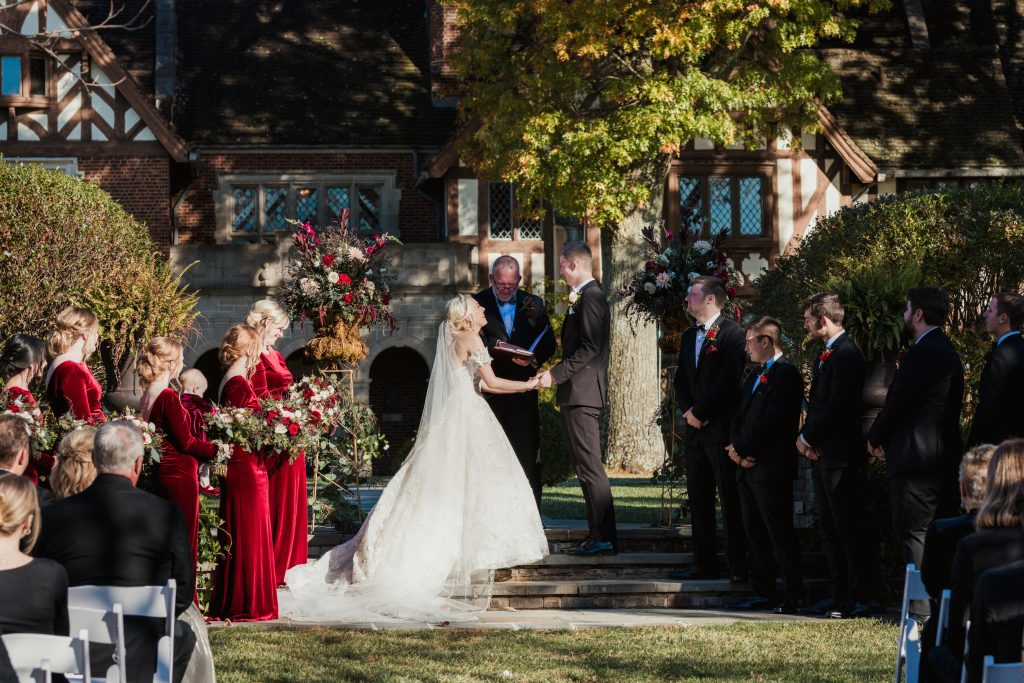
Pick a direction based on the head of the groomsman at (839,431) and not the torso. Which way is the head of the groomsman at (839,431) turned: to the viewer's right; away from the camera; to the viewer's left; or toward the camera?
to the viewer's left

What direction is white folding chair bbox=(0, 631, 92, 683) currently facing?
away from the camera

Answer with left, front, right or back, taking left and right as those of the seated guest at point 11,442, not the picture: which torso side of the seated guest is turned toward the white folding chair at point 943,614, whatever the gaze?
right

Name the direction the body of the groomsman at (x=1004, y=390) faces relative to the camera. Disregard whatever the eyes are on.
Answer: to the viewer's left

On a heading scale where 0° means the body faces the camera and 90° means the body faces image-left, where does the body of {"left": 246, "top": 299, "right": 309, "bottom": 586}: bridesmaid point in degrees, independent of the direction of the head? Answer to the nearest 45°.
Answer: approximately 270°

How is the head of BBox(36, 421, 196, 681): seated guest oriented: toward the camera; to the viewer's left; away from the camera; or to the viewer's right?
away from the camera

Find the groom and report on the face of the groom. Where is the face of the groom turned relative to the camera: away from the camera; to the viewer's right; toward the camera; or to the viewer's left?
to the viewer's left

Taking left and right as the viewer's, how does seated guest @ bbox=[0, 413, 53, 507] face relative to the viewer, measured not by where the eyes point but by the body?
facing away from the viewer and to the right of the viewer

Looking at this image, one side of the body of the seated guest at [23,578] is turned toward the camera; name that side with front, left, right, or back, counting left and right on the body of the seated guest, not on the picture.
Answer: back

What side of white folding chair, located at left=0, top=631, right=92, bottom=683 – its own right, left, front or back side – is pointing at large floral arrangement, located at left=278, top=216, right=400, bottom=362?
front

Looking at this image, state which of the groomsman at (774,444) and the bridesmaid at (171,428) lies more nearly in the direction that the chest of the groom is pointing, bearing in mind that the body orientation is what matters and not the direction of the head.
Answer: the bridesmaid

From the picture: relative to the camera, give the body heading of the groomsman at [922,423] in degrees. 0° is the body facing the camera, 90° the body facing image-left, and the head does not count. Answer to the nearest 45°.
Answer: approximately 90°

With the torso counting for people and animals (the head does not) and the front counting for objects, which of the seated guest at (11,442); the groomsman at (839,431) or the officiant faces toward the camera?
the officiant

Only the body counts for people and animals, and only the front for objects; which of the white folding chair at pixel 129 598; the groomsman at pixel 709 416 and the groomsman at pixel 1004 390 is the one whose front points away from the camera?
the white folding chair

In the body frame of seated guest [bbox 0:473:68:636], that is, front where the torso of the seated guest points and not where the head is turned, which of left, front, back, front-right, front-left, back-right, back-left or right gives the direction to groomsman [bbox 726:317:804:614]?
front-right

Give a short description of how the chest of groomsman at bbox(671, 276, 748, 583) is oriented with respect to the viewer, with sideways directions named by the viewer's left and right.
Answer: facing the viewer and to the left of the viewer

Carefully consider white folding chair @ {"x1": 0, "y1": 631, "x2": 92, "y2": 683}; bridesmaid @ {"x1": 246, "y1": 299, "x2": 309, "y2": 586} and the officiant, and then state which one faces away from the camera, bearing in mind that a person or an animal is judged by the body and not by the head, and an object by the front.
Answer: the white folding chair
